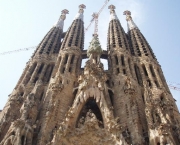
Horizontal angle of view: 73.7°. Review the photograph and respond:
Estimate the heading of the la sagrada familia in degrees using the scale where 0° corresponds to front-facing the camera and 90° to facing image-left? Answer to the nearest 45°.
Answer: approximately 0°
